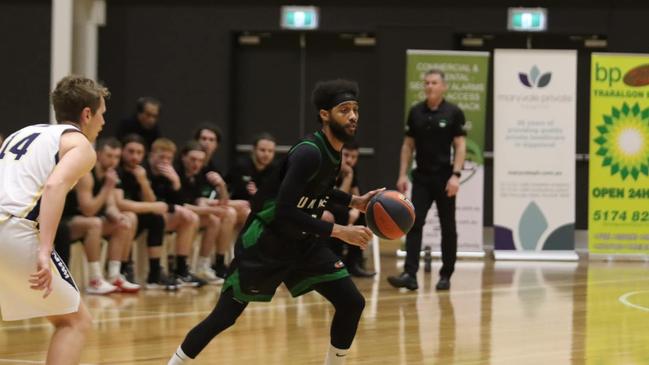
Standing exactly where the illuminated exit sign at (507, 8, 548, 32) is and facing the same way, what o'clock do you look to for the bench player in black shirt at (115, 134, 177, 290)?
The bench player in black shirt is roughly at 1 o'clock from the illuminated exit sign.

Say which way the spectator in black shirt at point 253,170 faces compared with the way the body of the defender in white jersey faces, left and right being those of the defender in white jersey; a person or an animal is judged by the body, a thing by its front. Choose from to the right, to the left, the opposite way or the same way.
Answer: to the right

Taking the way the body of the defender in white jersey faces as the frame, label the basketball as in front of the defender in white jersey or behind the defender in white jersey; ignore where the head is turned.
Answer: in front

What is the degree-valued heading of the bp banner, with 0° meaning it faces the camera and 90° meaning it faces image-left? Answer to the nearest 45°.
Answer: approximately 0°

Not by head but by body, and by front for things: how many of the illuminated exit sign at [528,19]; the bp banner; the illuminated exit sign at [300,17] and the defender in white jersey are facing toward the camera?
3

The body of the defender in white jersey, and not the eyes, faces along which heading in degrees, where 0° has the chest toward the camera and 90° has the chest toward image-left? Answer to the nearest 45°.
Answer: approximately 225°

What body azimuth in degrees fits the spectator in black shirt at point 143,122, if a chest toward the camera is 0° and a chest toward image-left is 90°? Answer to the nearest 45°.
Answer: approximately 315°

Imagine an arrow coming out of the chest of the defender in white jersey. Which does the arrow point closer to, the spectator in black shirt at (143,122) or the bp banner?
the bp banner

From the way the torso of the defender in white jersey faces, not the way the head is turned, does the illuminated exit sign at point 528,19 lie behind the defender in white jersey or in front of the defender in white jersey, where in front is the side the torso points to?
in front

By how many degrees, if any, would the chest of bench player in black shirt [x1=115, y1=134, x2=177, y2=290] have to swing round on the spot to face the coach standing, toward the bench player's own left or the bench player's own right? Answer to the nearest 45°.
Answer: approximately 45° to the bench player's own left
